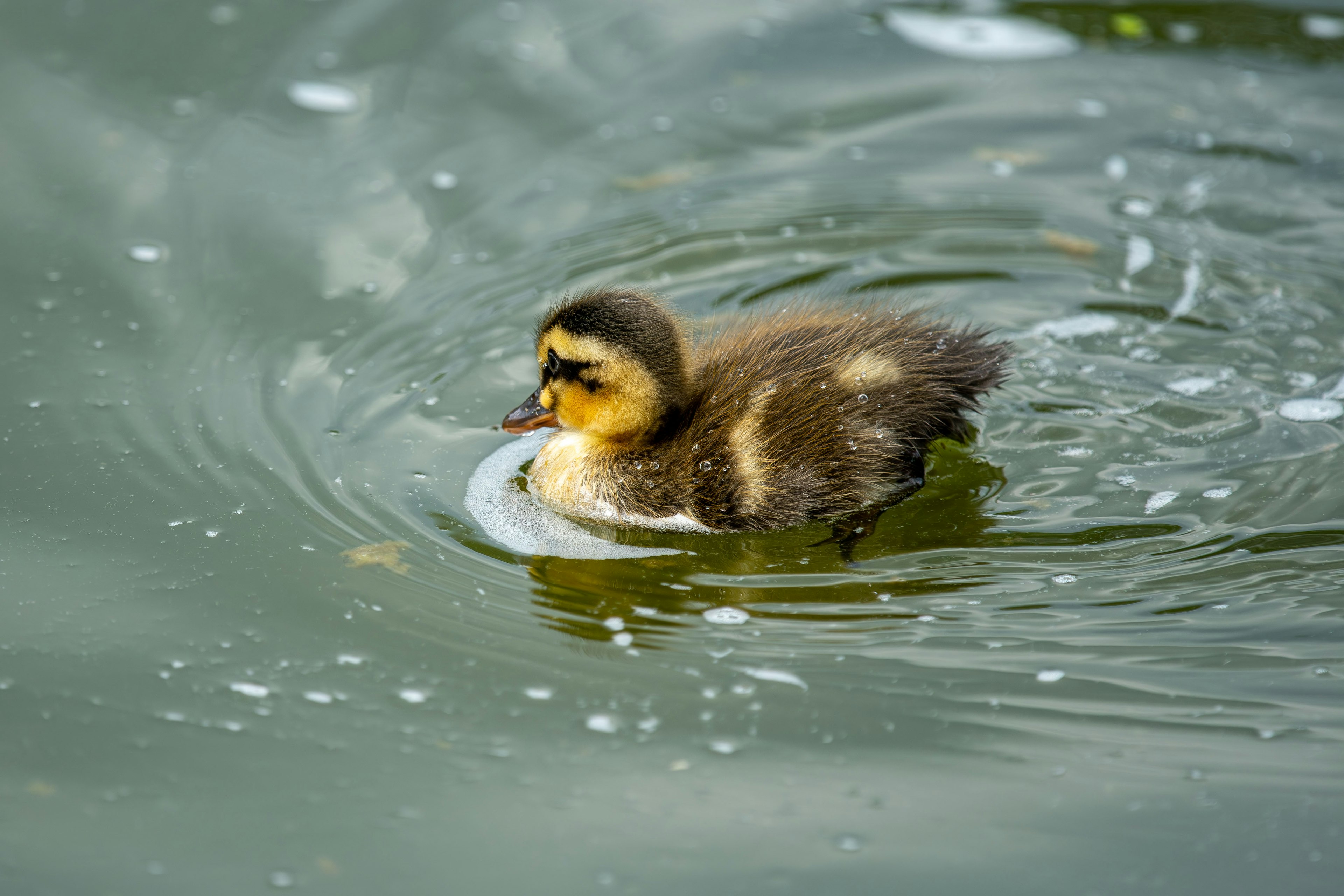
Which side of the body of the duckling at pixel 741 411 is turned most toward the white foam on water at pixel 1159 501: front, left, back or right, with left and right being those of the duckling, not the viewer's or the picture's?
back

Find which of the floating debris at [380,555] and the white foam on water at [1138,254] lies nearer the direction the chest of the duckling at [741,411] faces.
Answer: the floating debris

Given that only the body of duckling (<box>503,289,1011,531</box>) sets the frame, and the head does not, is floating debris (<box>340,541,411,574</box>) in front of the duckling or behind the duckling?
in front

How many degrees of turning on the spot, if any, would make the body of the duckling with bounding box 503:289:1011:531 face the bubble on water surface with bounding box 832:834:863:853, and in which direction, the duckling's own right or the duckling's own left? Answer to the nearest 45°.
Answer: approximately 90° to the duckling's own left

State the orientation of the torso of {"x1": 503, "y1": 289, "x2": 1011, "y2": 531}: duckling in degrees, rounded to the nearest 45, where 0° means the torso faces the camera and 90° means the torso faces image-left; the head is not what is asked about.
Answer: approximately 90°

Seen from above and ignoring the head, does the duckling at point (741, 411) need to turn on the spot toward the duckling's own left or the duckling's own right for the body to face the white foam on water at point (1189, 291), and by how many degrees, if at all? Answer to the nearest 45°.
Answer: approximately 135° to the duckling's own right

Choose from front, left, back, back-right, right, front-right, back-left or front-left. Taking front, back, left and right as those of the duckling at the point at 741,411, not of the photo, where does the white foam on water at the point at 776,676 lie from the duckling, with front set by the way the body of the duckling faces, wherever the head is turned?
left

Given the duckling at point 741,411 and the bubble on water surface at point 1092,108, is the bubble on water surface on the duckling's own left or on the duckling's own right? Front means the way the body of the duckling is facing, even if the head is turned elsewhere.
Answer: on the duckling's own right

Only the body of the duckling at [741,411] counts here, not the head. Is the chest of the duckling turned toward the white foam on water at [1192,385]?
no

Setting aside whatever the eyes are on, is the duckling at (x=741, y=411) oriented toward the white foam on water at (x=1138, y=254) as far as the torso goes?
no

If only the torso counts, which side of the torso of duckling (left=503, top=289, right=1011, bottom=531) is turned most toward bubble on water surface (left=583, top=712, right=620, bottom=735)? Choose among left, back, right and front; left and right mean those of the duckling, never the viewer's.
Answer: left

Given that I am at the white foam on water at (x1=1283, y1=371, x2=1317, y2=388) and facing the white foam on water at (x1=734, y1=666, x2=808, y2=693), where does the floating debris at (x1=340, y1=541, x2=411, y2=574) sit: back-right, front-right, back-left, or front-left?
front-right

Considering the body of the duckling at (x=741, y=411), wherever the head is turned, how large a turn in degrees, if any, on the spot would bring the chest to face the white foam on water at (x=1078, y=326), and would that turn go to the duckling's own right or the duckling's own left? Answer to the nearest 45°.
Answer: approximately 135° to the duckling's own right

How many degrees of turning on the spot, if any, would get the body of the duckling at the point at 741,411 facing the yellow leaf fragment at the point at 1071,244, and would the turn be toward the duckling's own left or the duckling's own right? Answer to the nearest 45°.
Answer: approximately 135° to the duckling's own right
